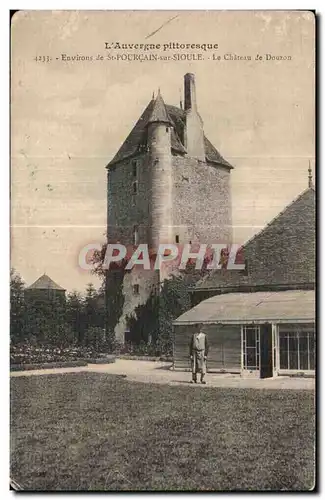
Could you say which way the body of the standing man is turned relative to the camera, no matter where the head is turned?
toward the camera
